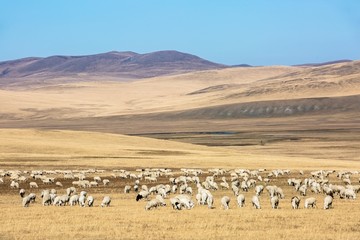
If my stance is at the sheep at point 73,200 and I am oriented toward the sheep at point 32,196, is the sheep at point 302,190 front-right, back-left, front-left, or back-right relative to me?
back-right

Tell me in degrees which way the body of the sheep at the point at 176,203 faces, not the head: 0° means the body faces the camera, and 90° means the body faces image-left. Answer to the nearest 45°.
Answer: approximately 315°
